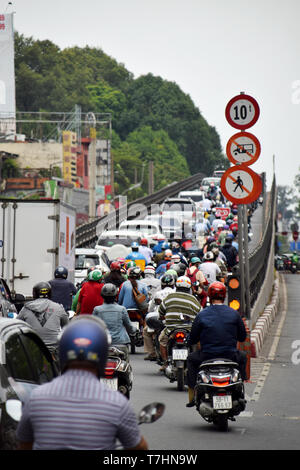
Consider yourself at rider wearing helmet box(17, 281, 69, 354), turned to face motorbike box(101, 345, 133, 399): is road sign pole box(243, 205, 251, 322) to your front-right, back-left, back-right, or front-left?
front-left

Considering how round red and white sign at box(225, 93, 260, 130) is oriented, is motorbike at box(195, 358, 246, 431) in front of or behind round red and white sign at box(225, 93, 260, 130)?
in front

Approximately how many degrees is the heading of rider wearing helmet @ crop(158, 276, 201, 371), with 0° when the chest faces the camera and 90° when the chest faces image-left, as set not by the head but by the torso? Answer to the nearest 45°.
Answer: approximately 180°

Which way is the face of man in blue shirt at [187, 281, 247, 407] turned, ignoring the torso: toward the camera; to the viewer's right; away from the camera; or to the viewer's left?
away from the camera

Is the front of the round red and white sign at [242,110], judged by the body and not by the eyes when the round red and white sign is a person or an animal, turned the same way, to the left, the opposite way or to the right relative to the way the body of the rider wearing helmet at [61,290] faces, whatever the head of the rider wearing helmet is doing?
the opposite way

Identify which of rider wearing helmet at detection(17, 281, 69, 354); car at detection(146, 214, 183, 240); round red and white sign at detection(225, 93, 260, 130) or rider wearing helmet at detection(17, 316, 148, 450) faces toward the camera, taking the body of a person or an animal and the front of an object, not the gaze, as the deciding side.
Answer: the round red and white sign

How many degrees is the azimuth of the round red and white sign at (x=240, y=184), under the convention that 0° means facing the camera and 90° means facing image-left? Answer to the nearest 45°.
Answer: approximately 0°

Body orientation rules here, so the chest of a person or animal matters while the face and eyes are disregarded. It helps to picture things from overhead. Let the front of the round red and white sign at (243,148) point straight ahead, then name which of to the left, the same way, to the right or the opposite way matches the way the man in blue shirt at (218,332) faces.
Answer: the opposite way

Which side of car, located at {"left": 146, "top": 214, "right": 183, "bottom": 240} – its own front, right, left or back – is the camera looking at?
back

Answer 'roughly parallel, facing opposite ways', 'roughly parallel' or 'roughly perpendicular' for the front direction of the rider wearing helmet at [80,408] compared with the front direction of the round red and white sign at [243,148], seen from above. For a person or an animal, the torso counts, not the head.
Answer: roughly parallel, facing opposite ways

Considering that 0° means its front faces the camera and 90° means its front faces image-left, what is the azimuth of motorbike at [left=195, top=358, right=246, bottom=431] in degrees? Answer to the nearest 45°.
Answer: approximately 180°

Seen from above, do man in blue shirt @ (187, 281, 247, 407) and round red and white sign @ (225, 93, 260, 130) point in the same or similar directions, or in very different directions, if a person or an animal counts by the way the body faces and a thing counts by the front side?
very different directions

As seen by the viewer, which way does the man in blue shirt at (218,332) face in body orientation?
away from the camera

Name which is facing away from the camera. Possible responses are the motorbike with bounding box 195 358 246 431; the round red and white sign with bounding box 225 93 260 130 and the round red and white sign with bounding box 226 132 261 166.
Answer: the motorbike

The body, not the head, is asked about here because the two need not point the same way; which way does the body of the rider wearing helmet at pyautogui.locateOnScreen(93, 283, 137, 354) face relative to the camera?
away from the camera

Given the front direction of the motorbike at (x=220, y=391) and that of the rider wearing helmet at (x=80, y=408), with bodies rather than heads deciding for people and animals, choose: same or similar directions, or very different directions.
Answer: same or similar directions

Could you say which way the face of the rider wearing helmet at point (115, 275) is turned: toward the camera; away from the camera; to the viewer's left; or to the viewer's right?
away from the camera

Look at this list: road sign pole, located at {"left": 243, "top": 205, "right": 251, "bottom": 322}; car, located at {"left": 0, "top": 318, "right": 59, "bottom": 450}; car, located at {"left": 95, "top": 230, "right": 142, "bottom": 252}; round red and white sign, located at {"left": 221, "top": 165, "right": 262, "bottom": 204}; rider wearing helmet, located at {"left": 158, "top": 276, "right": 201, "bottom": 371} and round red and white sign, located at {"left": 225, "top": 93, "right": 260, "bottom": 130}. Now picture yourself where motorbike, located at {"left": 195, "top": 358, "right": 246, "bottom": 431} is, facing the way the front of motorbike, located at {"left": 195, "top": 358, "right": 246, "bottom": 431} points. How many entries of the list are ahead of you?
5

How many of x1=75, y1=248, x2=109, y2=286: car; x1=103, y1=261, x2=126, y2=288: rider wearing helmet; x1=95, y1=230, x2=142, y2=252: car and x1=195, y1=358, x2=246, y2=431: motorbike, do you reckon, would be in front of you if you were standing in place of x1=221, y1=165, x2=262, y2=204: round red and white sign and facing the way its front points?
1

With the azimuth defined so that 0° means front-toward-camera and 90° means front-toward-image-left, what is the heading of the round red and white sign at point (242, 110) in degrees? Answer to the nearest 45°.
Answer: approximately 0°
